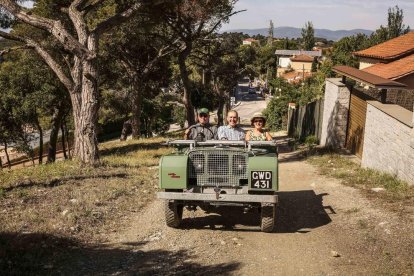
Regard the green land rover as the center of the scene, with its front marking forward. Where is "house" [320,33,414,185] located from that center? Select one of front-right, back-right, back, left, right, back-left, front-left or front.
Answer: back-left

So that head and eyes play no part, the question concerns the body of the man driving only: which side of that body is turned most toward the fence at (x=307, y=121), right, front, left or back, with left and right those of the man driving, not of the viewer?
back

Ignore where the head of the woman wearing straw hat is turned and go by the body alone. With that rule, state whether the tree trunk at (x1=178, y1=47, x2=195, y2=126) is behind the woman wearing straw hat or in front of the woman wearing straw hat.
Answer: behind

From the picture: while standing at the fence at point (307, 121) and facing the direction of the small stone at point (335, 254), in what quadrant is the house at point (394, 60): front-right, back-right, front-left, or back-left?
back-left

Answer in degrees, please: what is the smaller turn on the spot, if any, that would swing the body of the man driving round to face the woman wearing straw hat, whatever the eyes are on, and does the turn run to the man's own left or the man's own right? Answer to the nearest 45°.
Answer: approximately 90° to the man's own left

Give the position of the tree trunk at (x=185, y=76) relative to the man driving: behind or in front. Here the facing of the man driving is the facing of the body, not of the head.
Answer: behind

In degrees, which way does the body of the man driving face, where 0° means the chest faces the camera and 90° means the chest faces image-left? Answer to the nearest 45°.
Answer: approximately 0°

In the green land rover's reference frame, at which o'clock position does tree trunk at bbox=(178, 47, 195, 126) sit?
The tree trunk is roughly at 6 o'clock from the green land rover.
